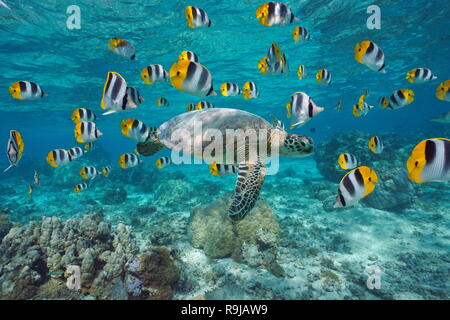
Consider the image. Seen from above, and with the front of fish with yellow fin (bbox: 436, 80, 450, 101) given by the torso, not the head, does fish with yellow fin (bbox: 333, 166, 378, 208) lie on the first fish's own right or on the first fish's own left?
on the first fish's own left

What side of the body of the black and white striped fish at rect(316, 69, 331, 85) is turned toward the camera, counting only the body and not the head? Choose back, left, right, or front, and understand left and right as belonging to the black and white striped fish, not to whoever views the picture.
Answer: left

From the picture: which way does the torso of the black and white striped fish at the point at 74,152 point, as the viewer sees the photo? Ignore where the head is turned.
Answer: to the viewer's left

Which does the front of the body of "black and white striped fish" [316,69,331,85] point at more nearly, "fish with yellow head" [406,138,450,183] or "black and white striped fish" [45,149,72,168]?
the black and white striped fish

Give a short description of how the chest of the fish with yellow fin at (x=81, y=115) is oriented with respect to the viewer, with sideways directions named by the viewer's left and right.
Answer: facing to the left of the viewer

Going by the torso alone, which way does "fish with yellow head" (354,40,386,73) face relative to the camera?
to the viewer's left

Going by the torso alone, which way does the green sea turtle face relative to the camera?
to the viewer's right

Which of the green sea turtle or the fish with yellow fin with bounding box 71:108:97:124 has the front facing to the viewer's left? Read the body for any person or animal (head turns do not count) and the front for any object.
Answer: the fish with yellow fin

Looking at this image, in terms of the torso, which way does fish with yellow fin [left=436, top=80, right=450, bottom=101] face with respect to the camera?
to the viewer's left

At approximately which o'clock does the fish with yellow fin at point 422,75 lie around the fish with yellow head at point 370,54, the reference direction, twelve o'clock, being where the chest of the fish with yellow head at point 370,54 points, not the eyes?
the fish with yellow fin at point 422,75 is roughly at 4 o'clock from the fish with yellow head at point 370,54.
